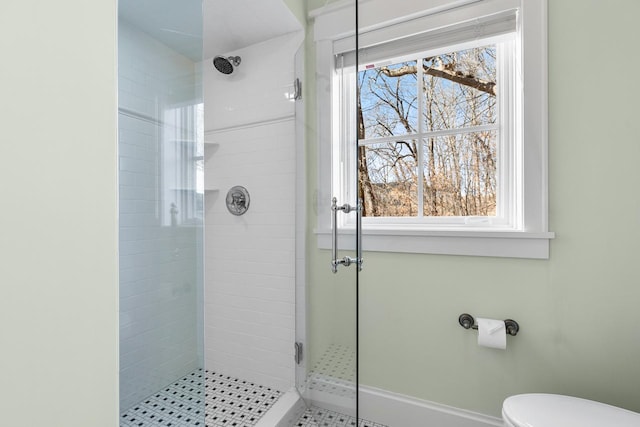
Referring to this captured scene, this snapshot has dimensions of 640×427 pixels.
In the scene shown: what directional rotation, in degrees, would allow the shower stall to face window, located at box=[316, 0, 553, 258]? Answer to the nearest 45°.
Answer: approximately 45° to its left

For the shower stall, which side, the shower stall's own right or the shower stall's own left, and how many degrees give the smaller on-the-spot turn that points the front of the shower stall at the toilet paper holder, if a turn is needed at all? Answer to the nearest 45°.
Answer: approximately 45° to the shower stall's own left

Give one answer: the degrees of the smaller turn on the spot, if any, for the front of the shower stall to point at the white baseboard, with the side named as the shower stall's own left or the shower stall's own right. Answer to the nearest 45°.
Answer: approximately 45° to the shower stall's own left

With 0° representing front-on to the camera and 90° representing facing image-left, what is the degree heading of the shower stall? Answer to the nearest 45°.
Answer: approximately 315°
